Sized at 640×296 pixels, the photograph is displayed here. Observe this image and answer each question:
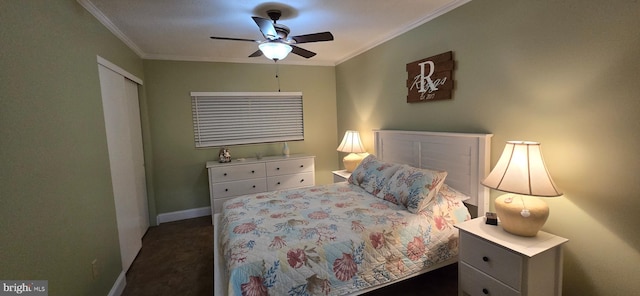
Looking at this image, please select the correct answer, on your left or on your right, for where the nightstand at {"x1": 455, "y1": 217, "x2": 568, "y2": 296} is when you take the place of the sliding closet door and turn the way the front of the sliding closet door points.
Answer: on your right

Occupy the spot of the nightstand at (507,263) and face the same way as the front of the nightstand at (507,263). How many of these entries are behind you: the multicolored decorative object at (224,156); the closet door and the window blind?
0

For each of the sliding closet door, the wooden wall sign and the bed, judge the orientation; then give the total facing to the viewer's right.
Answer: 1

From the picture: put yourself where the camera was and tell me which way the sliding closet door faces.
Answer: facing to the right of the viewer

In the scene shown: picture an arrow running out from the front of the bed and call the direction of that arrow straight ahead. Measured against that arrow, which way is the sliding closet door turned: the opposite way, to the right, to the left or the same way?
the opposite way

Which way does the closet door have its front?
to the viewer's right

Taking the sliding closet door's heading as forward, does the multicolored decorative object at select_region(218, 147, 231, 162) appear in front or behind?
in front

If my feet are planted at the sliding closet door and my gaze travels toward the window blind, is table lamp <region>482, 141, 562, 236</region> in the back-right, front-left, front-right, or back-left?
front-right

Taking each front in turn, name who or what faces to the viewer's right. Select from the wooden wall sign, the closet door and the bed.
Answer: the closet door

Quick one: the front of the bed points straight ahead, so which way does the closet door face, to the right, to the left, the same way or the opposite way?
the opposite way

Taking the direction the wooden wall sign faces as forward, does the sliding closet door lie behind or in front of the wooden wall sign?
in front

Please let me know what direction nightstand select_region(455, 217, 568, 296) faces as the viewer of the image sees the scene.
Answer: facing the viewer and to the left of the viewer

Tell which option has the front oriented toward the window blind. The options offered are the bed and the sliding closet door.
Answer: the sliding closet door

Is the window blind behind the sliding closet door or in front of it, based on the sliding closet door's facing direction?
in front
